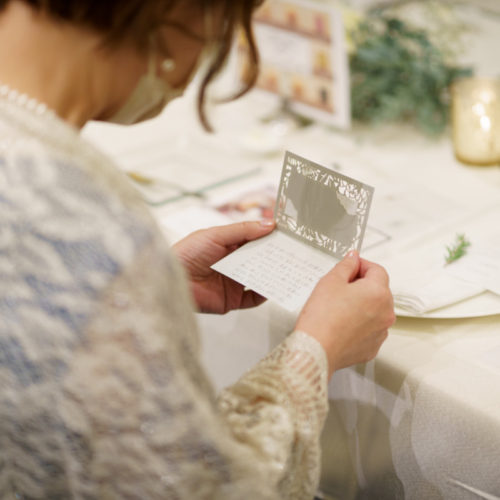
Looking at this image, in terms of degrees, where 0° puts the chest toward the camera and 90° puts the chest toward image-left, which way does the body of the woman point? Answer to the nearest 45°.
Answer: approximately 225°

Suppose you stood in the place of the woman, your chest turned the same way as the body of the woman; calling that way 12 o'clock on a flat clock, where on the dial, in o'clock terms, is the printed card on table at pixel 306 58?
The printed card on table is roughly at 11 o'clock from the woman.

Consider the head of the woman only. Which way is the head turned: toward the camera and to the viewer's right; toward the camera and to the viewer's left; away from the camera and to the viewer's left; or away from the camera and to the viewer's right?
away from the camera and to the viewer's right
